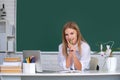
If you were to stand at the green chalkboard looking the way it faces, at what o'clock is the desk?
The desk is roughly at 12 o'clock from the green chalkboard.

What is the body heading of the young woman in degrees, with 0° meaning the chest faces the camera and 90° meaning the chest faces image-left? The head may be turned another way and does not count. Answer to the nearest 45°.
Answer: approximately 0°

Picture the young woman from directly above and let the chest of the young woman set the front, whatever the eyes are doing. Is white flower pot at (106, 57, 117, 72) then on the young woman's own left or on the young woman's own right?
on the young woman's own left

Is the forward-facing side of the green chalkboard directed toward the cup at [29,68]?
yes

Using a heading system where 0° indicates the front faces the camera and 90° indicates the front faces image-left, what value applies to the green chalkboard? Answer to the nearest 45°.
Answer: approximately 0°
